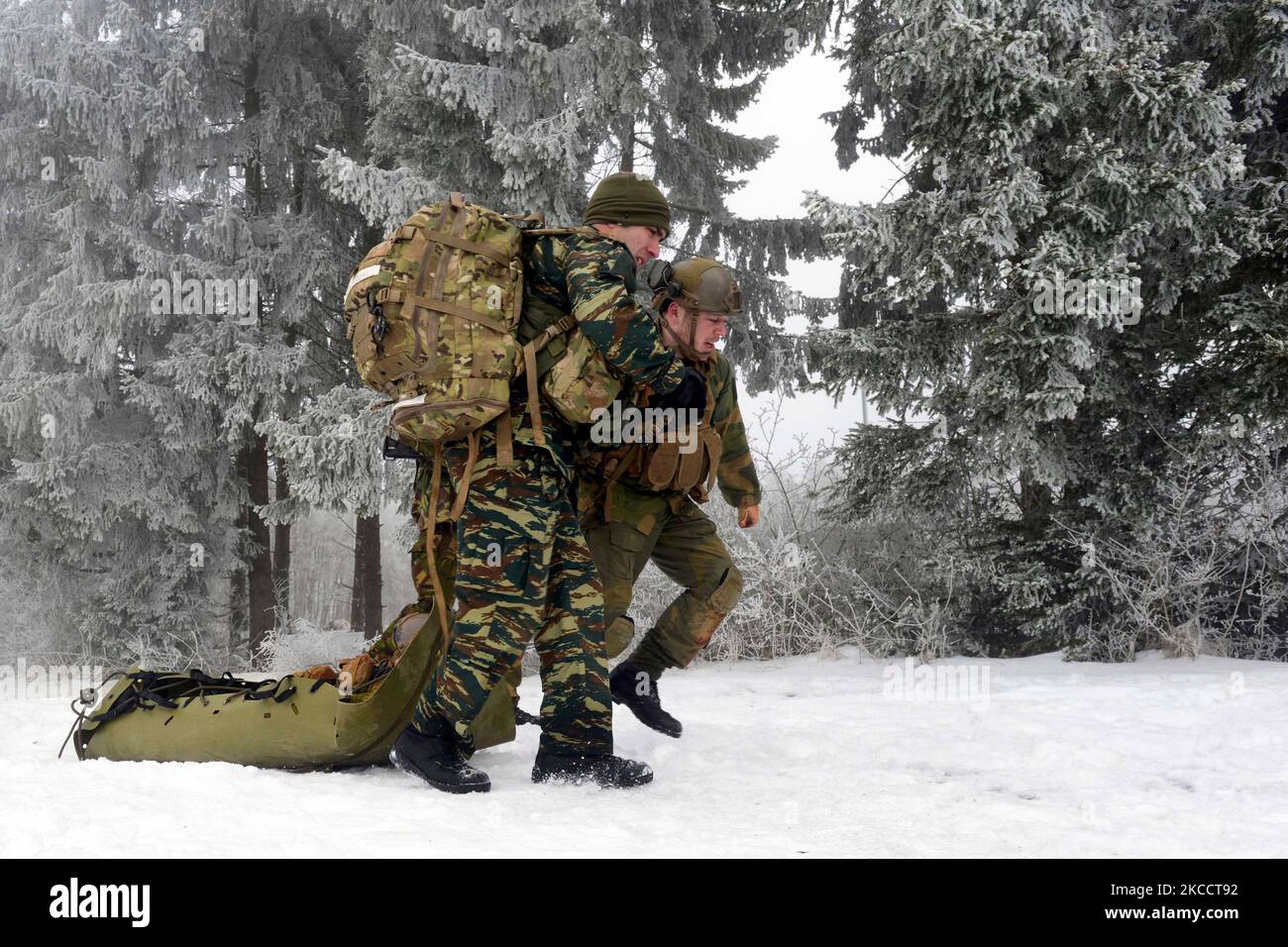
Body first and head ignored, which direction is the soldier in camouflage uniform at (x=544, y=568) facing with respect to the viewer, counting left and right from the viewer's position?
facing to the right of the viewer

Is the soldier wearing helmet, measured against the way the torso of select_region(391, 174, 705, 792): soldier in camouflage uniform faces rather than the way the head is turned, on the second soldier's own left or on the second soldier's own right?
on the second soldier's own left

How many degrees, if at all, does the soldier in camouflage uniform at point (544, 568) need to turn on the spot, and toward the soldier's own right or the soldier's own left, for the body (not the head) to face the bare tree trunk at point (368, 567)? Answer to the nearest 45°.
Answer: approximately 90° to the soldier's own left

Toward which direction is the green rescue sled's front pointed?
to the viewer's right

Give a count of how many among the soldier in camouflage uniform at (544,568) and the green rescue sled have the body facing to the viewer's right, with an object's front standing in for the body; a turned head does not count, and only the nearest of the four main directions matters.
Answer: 2

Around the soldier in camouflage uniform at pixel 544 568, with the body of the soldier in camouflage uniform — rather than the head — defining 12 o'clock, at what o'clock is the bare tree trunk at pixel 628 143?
The bare tree trunk is roughly at 9 o'clock from the soldier in camouflage uniform.

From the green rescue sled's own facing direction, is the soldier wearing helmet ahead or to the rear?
ahead

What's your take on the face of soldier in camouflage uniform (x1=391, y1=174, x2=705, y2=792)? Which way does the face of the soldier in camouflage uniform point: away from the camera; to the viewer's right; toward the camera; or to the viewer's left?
to the viewer's right

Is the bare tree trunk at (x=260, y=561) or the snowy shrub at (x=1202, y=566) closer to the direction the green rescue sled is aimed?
the snowy shrub

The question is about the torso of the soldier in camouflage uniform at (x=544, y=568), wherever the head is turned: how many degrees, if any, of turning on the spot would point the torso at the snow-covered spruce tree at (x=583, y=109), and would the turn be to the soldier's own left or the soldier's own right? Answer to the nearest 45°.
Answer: approximately 90° to the soldier's own left

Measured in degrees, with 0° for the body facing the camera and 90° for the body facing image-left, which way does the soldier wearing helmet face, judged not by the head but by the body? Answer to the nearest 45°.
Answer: approximately 315°

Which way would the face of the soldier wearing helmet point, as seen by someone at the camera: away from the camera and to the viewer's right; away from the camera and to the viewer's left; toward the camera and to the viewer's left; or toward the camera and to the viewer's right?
toward the camera and to the viewer's right
